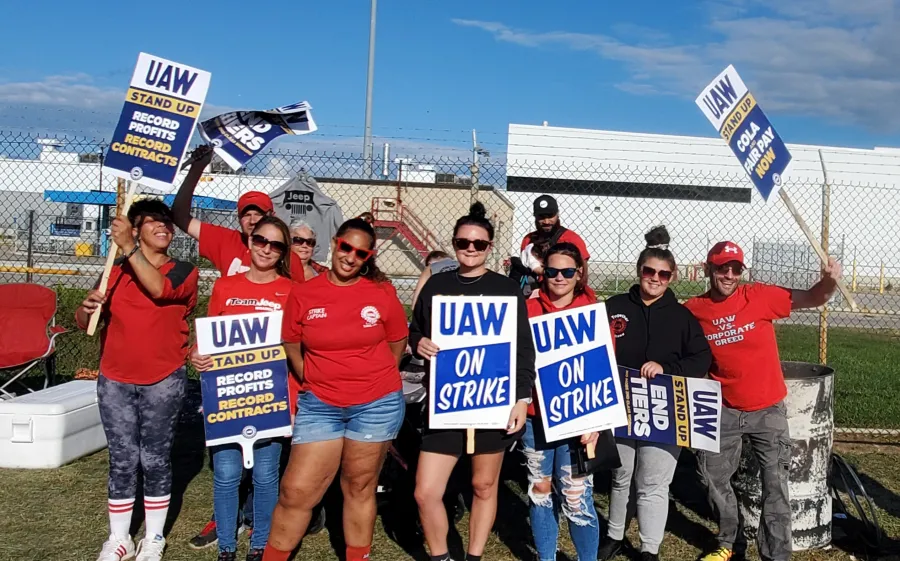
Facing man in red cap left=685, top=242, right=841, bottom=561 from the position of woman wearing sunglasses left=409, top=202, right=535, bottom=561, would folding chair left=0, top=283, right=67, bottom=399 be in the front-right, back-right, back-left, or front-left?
back-left

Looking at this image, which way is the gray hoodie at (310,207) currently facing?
toward the camera

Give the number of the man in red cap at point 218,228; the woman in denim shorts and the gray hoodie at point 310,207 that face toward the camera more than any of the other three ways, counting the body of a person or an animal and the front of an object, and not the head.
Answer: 3

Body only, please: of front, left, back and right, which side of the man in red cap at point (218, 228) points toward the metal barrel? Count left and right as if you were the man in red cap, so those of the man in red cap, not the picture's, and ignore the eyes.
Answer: left

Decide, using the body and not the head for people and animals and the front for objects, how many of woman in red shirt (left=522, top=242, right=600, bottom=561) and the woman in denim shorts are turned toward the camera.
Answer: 2

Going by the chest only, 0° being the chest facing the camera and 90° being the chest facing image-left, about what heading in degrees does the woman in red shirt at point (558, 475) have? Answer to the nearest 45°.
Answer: approximately 0°

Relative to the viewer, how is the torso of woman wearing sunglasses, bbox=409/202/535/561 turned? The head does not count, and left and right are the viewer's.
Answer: facing the viewer

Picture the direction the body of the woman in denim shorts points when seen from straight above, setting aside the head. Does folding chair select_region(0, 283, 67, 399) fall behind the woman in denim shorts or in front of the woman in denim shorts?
behind

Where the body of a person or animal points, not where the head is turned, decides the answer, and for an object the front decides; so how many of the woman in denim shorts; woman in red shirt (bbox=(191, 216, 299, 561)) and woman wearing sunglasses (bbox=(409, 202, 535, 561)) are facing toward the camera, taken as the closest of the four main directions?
3

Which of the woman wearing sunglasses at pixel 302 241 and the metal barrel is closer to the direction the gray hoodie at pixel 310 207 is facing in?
the woman wearing sunglasses
